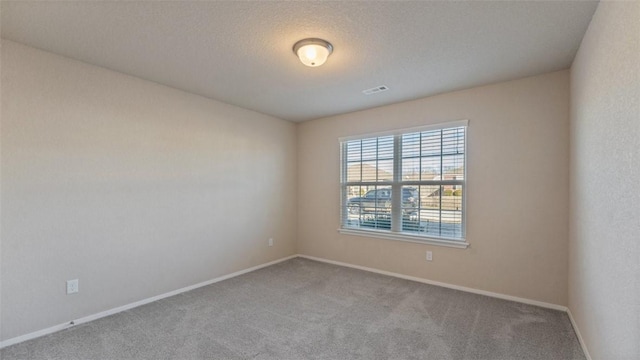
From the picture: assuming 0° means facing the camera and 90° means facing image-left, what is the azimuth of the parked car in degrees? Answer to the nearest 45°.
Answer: approximately 90°

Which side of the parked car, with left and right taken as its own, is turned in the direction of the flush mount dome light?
left
